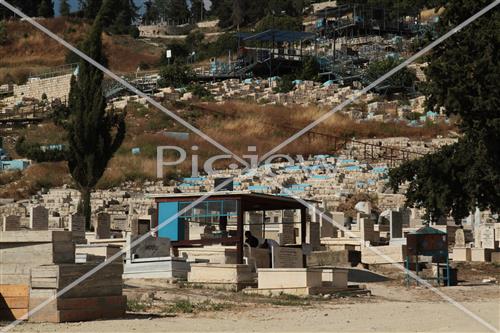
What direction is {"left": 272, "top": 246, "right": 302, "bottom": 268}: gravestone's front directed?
toward the camera

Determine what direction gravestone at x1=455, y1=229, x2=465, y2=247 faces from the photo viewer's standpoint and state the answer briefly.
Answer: facing the viewer

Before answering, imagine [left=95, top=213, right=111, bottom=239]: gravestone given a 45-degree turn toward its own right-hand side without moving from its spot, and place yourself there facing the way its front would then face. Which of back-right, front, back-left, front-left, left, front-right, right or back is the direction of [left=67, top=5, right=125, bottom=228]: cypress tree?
back-right

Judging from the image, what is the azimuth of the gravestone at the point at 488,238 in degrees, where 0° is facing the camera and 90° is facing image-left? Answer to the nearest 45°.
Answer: approximately 0°

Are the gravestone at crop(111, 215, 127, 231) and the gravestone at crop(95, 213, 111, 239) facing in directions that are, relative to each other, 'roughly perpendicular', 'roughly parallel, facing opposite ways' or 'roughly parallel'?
roughly parallel

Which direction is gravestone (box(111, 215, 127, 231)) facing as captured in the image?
toward the camera

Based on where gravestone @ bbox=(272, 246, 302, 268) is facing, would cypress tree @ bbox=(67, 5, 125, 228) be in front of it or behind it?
behind

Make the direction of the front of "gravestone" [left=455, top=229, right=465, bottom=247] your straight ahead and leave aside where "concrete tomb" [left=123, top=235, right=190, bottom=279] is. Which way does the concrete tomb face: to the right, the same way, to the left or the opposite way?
the same way

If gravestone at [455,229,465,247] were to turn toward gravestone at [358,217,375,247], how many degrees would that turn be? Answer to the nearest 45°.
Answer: approximately 45° to its right

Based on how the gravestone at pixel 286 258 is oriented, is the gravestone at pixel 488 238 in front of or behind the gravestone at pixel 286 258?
behind

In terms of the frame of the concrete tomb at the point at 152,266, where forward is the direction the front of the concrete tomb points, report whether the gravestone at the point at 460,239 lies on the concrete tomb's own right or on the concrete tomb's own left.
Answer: on the concrete tomb's own left

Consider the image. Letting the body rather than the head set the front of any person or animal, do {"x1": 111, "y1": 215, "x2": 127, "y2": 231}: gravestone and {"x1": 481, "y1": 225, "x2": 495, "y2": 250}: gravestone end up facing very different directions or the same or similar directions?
same or similar directions

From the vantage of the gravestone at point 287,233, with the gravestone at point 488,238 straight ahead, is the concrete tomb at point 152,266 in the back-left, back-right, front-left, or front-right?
back-right

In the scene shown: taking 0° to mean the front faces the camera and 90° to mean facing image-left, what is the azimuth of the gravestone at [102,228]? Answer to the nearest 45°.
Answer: approximately 0°
